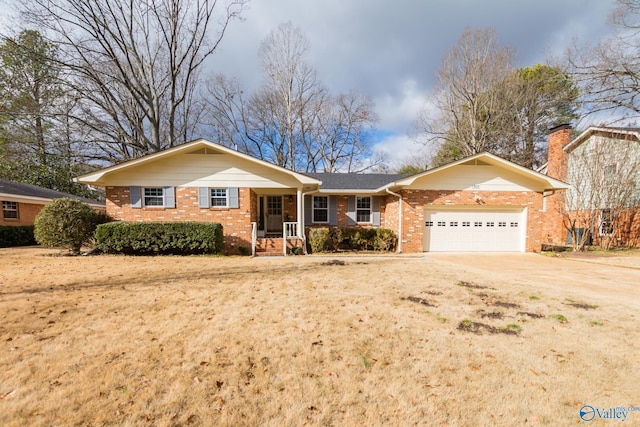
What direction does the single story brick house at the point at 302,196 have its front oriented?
toward the camera

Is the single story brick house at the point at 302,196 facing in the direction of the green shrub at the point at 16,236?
no

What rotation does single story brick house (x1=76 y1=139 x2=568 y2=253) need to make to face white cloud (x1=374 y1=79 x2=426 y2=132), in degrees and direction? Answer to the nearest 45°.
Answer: approximately 135° to its left

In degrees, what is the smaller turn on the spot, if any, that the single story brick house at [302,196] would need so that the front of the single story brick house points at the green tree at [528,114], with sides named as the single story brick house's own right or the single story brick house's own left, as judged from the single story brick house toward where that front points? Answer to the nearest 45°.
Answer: approximately 135° to the single story brick house's own left

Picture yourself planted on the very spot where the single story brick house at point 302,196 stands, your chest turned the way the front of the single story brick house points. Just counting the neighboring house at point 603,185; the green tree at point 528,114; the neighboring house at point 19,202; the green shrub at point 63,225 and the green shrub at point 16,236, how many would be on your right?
3

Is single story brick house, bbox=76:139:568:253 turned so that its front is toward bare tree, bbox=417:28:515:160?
no

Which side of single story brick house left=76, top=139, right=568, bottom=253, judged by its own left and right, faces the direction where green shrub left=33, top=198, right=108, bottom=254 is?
right

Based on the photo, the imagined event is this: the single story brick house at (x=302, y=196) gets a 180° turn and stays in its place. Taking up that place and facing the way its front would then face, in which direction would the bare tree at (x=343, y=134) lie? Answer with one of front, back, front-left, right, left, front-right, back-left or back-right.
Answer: front

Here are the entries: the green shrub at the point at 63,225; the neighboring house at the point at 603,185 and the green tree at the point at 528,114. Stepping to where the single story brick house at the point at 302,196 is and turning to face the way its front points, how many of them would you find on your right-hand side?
1

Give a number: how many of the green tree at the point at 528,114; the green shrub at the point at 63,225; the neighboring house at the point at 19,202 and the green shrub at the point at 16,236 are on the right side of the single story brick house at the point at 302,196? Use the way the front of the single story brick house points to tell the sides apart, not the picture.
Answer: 3

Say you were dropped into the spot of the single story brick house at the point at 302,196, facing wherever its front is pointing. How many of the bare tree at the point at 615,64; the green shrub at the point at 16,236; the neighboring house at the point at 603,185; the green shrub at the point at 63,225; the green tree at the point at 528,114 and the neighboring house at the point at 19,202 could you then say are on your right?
3

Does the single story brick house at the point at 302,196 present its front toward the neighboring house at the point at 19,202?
no
